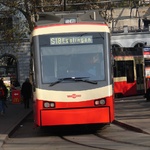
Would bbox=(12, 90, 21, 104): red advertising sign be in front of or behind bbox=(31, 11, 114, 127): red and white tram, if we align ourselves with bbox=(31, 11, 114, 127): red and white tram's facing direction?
behind

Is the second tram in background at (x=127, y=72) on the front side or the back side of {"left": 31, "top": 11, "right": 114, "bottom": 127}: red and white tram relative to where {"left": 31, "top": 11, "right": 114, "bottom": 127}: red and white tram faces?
on the back side

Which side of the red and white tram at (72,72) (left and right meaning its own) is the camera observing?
front
